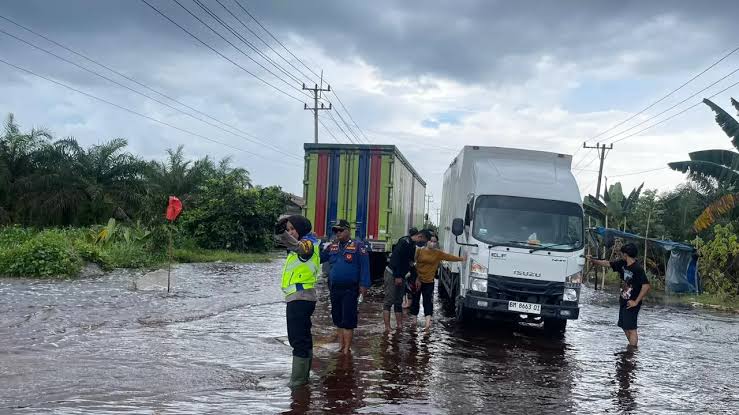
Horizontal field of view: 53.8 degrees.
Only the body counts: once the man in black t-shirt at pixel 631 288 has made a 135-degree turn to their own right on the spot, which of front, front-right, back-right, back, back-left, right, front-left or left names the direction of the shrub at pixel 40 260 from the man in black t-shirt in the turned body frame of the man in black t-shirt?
left

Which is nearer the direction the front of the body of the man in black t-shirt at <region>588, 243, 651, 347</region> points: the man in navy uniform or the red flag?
the man in navy uniform

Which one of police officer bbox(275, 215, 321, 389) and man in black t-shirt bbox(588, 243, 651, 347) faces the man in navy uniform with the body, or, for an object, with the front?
the man in black t-shirt

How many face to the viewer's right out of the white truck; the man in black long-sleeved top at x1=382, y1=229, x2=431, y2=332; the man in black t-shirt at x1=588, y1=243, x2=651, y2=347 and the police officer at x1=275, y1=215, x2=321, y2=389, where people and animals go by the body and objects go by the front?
1

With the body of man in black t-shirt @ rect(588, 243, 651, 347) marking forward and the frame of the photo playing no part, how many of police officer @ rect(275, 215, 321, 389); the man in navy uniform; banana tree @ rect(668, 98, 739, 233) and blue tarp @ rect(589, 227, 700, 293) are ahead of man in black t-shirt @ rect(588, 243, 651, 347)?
2

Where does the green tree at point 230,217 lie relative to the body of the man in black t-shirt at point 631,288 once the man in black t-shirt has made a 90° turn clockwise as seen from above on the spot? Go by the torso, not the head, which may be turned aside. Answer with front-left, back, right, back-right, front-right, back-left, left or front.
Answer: front

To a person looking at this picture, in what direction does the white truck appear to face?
facing the viewer

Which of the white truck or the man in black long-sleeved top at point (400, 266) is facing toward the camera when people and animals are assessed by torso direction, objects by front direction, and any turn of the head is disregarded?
the white truck

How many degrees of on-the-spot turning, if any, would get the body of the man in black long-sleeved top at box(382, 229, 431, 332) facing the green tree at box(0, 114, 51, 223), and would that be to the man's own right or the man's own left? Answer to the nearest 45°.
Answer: approximately 135° to the man's own left

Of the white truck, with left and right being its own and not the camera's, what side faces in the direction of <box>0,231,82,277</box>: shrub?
right

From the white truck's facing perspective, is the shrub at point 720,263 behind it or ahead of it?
behind

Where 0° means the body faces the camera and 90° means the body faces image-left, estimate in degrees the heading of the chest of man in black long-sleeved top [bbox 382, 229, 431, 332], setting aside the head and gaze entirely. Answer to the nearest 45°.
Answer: approximately 270°

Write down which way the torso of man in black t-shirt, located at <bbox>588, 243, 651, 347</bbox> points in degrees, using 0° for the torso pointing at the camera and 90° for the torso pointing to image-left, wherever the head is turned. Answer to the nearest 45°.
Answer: approximately 45°

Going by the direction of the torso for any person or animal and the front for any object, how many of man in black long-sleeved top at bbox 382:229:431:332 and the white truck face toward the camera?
1
